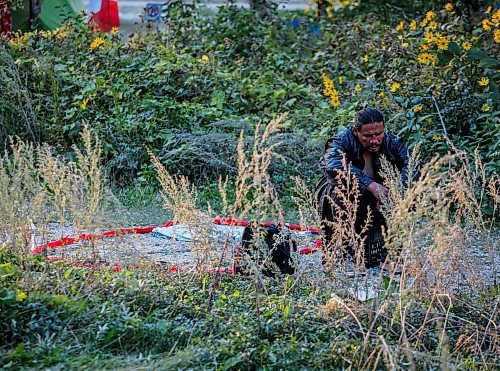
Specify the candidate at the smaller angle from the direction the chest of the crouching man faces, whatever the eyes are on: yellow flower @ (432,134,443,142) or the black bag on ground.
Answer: the black bag on ground

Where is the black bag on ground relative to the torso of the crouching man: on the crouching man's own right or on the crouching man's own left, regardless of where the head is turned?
on the crouching man's own right

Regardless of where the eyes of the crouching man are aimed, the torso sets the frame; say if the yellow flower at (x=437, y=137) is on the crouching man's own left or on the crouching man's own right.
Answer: on the crouching man's own left

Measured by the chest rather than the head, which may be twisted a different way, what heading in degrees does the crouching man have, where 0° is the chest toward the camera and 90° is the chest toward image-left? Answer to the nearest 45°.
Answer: approximately 315°

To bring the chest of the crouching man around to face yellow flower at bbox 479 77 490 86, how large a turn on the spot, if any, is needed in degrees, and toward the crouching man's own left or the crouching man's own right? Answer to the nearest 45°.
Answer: approximately 90° to the crouching man's own left

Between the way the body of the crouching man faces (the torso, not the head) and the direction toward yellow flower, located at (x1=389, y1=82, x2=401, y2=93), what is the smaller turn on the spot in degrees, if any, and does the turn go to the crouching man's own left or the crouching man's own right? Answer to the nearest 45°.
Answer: approximately 135° to the crouching man's own left

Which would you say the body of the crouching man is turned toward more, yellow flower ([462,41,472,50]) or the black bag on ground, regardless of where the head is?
the black bag on ground

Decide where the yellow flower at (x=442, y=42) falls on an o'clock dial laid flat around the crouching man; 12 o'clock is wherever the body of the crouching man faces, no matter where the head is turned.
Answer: The yellow flower is roughly at 8 o'clock from the crouching man.

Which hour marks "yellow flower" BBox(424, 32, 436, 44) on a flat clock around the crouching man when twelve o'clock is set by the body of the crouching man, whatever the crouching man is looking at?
The yellow flower is roughly at 8 o'clock from the crouching man.

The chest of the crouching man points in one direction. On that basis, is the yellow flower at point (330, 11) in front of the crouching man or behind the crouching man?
behind

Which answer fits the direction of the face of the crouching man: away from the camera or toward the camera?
toward the camera
